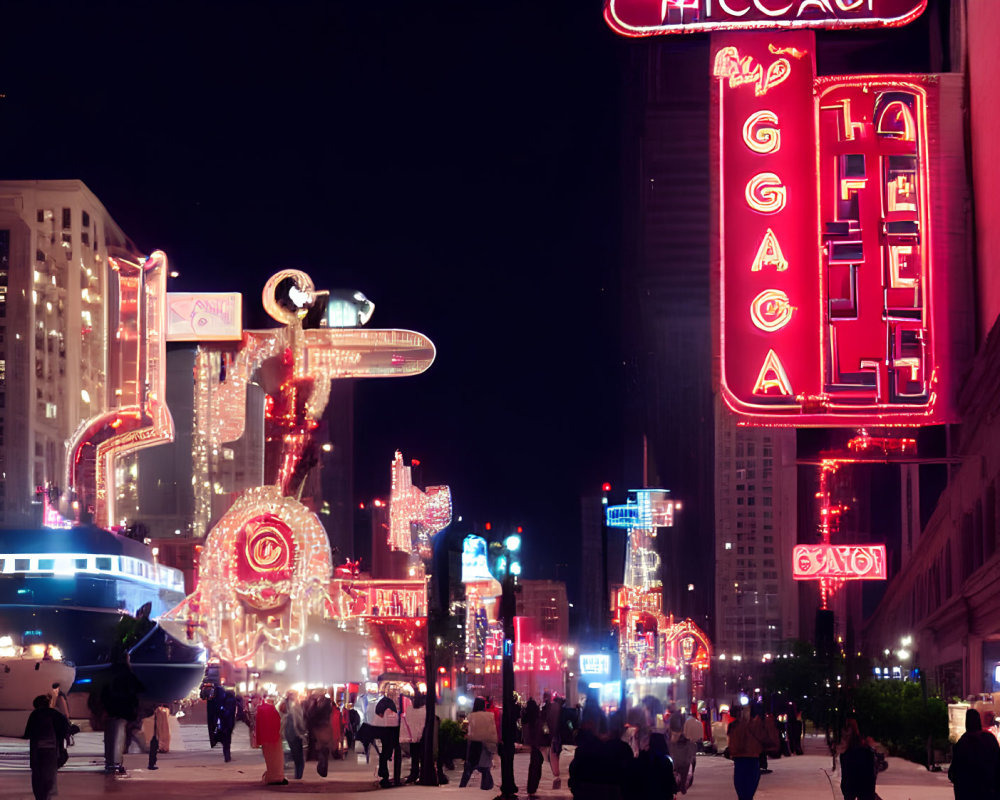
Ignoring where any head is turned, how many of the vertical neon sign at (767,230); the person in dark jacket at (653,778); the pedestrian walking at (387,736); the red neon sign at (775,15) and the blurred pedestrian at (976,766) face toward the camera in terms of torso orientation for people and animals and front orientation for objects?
2

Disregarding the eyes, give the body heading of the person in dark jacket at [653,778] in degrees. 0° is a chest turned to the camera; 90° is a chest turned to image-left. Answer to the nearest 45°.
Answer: approximately 180°

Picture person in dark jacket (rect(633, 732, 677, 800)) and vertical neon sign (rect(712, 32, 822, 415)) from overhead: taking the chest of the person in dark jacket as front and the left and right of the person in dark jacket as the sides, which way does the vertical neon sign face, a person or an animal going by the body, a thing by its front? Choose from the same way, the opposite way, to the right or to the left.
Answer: the opposite way

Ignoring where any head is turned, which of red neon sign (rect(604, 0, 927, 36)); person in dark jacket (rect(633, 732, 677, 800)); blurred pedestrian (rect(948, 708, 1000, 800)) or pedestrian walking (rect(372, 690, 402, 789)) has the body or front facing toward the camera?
the red neon sign

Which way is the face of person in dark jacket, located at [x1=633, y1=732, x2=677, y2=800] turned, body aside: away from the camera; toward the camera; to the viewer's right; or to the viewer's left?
away from the camera

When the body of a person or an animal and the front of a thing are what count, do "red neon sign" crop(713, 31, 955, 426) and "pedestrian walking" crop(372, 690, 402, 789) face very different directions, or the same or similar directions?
very different directions

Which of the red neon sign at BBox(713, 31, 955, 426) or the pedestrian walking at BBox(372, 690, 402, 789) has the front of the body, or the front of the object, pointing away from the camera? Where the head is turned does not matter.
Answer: the pedestrian walking

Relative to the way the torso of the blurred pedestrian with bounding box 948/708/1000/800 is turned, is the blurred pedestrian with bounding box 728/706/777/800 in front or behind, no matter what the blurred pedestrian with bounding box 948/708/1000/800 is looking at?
in front

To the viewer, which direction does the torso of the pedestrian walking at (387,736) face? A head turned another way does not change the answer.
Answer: away from the camera
